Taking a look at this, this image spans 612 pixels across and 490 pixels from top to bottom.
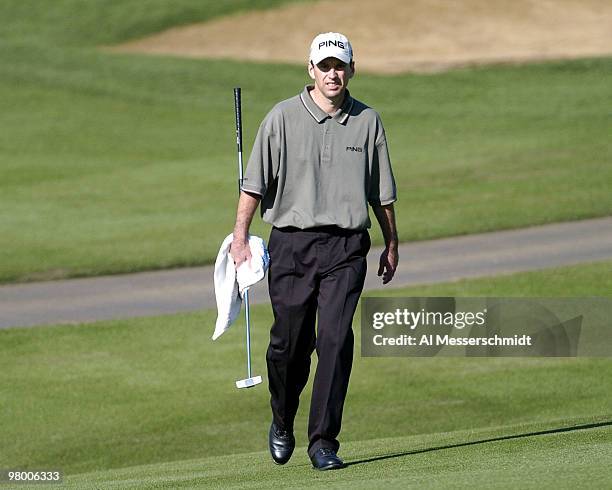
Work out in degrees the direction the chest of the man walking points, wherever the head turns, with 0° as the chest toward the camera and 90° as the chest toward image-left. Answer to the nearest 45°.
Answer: approximately 0°
